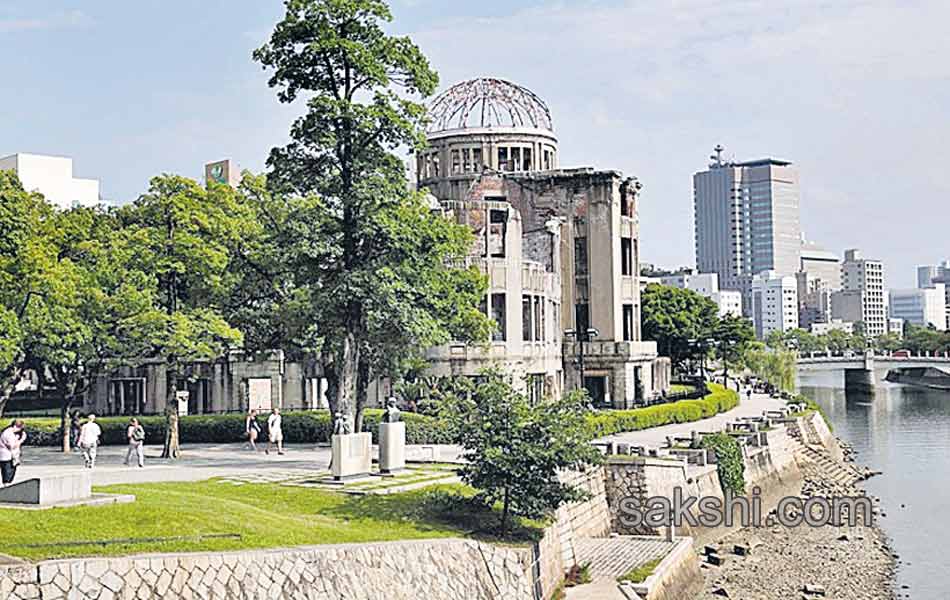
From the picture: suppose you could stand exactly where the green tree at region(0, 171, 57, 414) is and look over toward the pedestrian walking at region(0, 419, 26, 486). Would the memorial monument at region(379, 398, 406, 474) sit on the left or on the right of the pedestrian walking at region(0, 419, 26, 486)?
left

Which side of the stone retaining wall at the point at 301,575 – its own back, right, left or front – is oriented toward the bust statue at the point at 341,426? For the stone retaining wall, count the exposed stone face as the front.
back

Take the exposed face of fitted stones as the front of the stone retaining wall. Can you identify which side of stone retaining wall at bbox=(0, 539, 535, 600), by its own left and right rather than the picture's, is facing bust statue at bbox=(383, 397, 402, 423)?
back

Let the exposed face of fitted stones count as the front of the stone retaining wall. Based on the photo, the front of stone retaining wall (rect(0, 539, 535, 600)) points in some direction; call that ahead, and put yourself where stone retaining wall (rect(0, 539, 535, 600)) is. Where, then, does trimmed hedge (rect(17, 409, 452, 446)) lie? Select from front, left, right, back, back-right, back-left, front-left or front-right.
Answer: back

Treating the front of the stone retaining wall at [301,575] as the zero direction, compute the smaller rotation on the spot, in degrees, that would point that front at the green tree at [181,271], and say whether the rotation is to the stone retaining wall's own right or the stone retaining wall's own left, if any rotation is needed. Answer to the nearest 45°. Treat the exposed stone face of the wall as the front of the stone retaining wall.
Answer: approximately 180°

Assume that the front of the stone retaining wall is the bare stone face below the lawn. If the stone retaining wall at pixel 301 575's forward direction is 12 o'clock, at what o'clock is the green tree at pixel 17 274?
The green tree is roughly at 5 o'clock from the stone retaining wall.

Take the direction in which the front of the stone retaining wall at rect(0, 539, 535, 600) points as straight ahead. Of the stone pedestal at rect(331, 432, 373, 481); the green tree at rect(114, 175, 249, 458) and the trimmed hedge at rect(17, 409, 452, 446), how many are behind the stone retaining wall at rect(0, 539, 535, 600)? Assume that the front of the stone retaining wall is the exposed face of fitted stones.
3

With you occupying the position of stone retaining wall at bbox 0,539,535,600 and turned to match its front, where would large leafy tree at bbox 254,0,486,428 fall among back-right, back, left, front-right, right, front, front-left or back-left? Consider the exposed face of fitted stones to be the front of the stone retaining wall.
back

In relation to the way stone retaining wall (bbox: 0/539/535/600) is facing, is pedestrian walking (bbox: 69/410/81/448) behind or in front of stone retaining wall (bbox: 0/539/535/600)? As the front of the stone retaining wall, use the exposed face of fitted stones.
behind

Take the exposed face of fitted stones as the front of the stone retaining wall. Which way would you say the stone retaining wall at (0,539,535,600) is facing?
toward the camera

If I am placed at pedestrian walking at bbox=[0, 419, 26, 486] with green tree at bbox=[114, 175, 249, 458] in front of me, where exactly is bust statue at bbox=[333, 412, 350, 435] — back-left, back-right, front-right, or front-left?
front-right

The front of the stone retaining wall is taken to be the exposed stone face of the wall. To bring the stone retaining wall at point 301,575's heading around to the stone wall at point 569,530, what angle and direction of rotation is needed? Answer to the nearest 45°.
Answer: approximately 135° to its left
